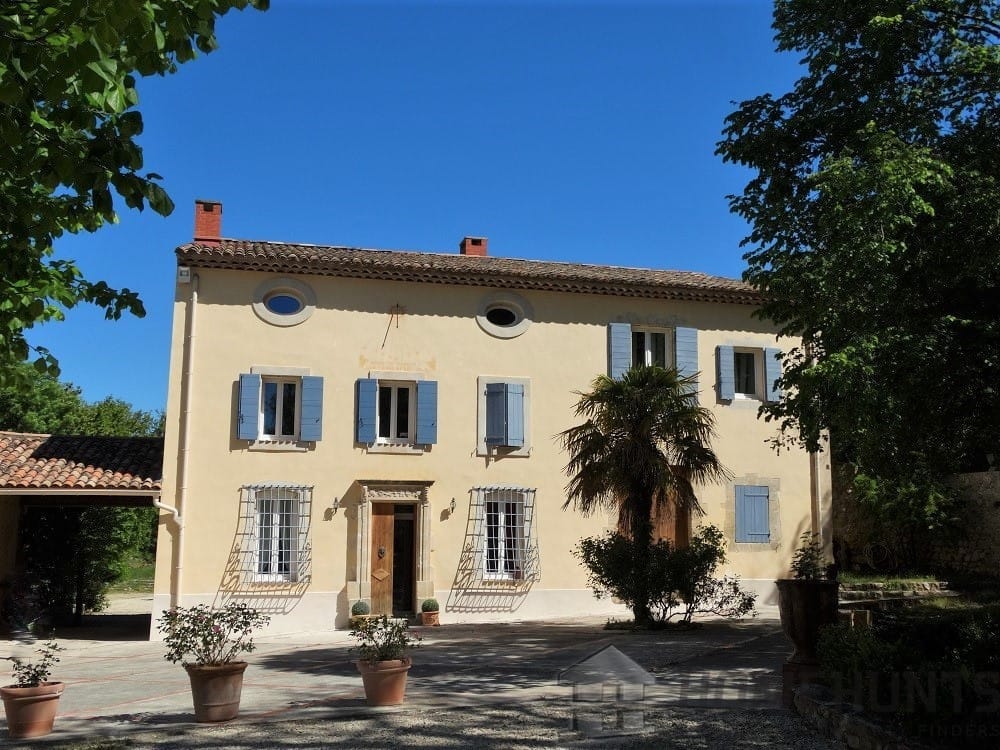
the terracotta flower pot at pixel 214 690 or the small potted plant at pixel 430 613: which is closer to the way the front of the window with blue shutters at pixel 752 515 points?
the terracotta flower pot

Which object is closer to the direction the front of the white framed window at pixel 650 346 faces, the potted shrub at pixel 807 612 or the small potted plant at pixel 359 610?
the potted shrub

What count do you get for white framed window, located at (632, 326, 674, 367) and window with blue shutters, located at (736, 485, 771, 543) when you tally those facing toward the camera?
2

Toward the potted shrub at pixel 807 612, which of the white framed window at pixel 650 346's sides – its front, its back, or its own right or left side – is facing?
front

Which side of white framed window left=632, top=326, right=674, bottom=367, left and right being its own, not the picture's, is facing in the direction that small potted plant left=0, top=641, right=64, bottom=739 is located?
front

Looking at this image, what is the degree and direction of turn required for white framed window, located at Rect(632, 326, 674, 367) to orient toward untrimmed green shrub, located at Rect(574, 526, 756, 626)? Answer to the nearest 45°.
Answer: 0° — it already faces it

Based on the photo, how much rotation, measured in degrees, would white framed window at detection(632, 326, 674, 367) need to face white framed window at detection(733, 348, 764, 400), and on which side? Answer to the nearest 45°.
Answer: approximately 135° to its left

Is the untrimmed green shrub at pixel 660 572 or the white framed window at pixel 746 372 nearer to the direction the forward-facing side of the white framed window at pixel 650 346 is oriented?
the untrimmed green shrub

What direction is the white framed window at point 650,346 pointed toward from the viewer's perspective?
toward the camera
